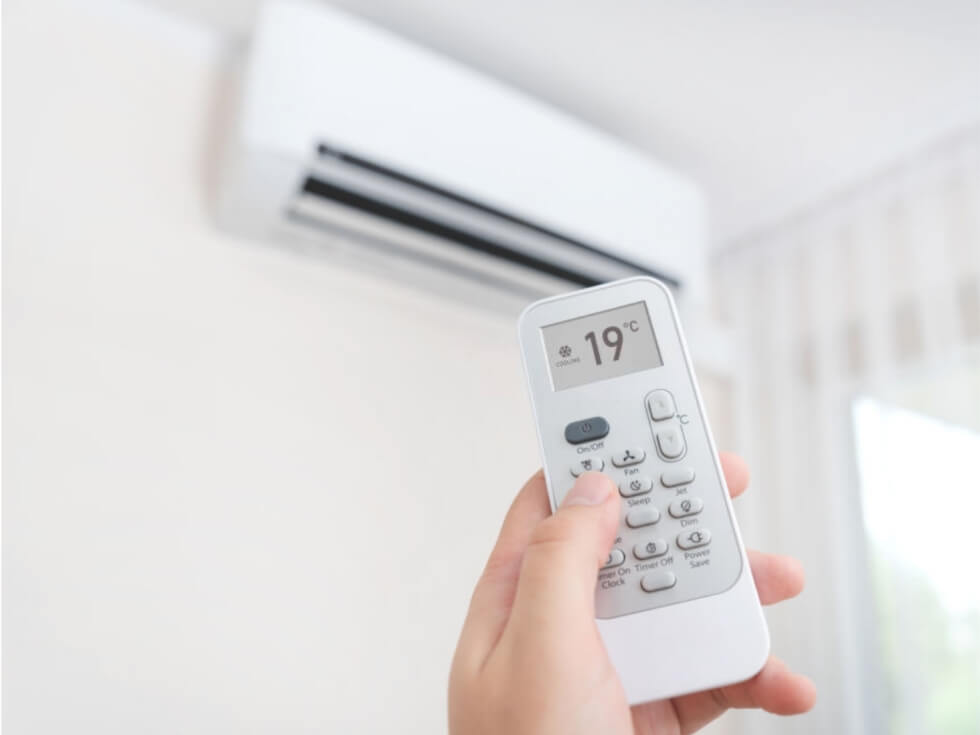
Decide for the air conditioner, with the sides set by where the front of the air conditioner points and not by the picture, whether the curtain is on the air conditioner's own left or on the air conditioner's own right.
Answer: on the air conditioner's own left
